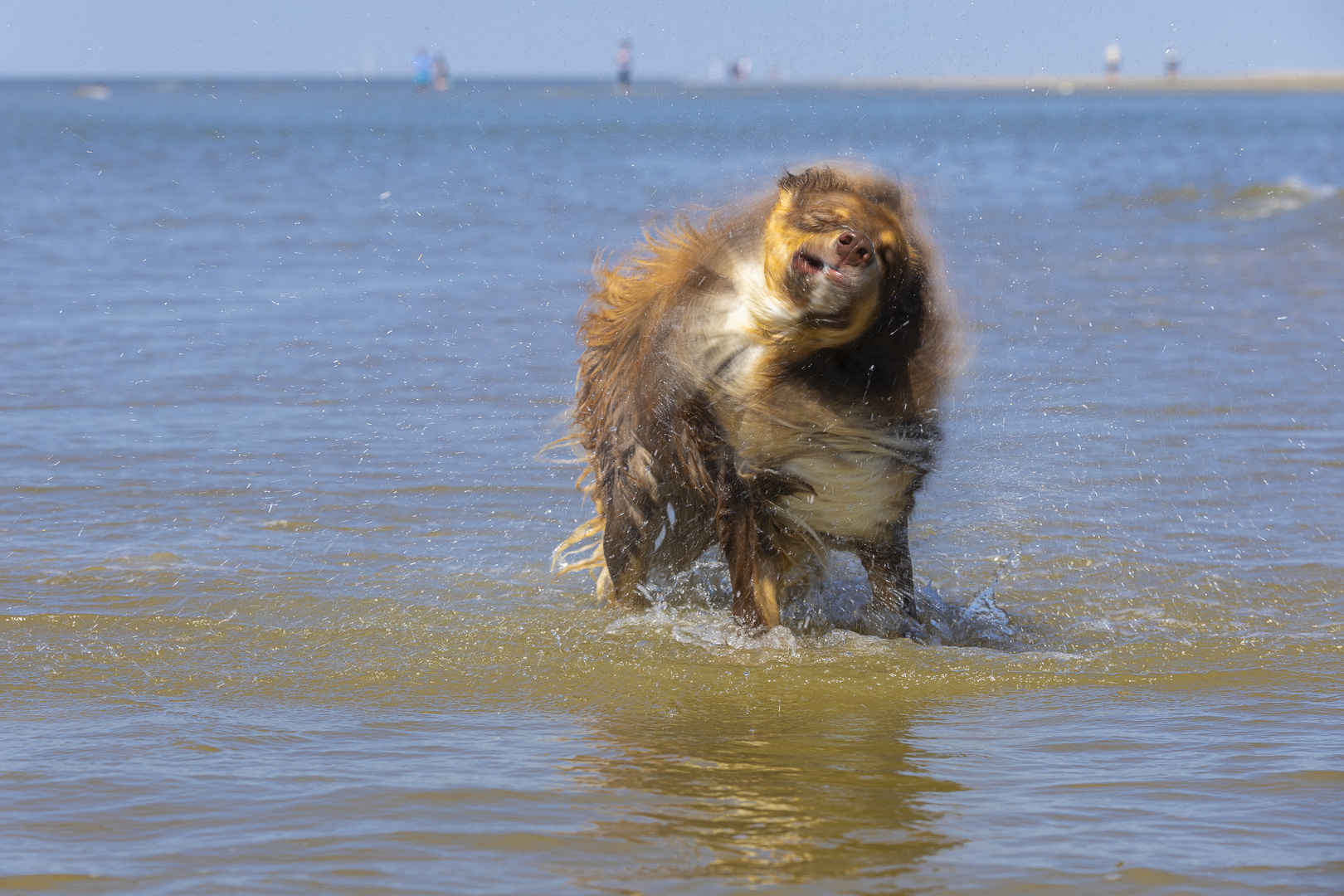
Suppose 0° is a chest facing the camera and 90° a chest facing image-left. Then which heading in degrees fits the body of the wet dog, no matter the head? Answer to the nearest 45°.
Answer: approximately 315°
